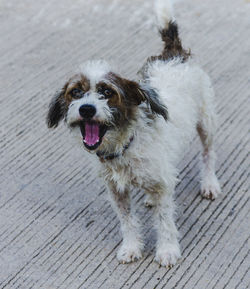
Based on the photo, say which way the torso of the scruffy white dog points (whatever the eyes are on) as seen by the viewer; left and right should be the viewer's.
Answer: facing the viewer and to the left of the viewer
